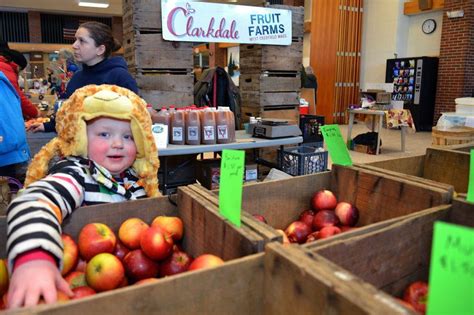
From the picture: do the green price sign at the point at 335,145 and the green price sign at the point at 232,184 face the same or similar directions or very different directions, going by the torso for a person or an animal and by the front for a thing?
same or similar directions

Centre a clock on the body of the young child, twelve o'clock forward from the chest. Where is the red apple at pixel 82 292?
The red apple is roughly at 12 o'clock from the young child.

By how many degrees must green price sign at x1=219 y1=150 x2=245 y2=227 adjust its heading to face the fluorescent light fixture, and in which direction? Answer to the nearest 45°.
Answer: approximately 180°

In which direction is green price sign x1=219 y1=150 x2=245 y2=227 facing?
toward the camera

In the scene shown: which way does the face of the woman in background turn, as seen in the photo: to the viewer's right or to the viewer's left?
to the viewer's left

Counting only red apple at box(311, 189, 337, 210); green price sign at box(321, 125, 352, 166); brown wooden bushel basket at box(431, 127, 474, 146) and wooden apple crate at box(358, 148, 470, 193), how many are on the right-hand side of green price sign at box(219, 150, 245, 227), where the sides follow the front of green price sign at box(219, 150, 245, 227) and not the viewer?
0

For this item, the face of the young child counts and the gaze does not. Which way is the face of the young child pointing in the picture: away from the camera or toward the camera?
toward the camera

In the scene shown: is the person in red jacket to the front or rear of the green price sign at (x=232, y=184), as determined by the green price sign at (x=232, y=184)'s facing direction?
to the rear

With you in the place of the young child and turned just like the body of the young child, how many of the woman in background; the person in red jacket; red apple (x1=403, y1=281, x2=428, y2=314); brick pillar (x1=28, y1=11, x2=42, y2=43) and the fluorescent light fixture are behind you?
4

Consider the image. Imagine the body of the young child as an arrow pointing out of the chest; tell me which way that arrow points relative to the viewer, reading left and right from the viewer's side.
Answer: facing the viewer

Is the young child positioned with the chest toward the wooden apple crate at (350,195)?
no
